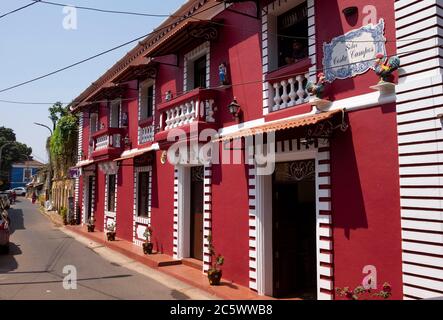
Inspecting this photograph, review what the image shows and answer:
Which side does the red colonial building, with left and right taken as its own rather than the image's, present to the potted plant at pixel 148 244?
right

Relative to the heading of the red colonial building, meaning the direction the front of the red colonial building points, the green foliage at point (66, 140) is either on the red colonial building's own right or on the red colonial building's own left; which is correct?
on the red colonial building's own right

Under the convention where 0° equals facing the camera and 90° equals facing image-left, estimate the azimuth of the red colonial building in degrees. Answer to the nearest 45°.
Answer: approximately 45°

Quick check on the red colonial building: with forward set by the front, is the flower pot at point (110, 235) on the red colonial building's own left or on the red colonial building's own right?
on the red colonial building's own right
